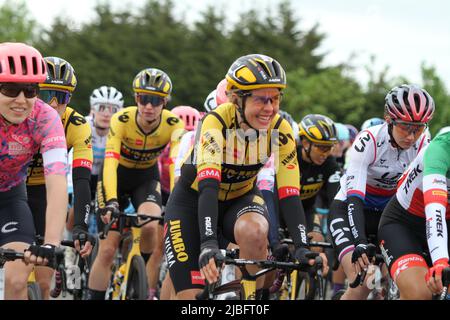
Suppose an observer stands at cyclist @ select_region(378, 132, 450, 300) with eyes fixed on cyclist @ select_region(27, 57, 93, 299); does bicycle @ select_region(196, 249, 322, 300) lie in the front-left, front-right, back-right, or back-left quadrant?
front-left

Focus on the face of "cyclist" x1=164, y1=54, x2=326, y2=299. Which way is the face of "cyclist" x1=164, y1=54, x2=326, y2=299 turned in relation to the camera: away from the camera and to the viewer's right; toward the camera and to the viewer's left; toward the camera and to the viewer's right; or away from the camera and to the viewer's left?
toward the camera and to the viewer's right

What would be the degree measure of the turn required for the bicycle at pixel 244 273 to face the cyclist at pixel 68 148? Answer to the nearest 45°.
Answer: approximately 180°

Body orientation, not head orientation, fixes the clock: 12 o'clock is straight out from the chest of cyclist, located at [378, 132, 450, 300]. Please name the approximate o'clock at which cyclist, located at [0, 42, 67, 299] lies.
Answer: cyclist, located at [0, 42, 67, 299] is roughly at 4 o'clock from cyclist, located at [378, 132, 450, 300].

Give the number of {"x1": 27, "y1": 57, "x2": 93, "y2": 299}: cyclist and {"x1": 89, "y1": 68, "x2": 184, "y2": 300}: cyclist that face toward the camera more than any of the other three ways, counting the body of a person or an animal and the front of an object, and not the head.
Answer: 2

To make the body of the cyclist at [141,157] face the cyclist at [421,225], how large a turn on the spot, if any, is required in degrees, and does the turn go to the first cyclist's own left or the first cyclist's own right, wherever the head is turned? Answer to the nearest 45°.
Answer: approximately 45° to the first cyclist's own left

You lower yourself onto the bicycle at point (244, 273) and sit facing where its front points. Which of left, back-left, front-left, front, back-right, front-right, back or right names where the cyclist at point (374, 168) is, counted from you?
left

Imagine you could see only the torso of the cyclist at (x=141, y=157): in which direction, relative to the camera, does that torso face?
toward the camera
